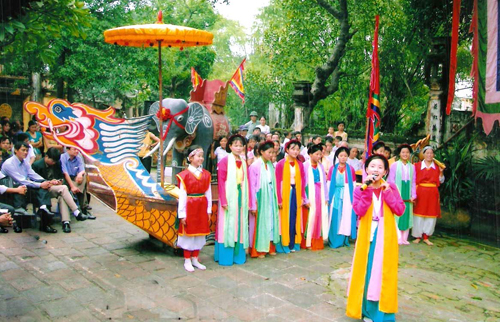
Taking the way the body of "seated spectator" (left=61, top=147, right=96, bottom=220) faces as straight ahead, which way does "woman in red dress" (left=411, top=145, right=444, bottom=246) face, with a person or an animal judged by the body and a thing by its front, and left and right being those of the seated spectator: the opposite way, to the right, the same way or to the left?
to the right

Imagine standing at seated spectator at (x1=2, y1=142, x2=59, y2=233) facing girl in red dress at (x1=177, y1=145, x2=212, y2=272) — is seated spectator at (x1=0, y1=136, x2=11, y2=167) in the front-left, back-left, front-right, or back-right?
back-left

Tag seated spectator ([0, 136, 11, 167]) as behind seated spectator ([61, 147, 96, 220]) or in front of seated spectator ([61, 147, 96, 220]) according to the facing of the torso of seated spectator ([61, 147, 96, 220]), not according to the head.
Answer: behind

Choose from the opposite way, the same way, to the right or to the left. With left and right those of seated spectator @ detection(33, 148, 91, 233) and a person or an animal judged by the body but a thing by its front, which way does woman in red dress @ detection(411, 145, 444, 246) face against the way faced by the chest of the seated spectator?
to the right

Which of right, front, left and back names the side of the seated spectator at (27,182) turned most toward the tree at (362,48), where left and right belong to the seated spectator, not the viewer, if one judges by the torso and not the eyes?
left

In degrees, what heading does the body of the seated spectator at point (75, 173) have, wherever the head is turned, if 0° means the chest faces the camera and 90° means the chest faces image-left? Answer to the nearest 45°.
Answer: approximately 315°

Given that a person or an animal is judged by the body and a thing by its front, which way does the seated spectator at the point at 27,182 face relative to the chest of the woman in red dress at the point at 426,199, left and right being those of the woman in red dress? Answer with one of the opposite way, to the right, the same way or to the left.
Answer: to the left

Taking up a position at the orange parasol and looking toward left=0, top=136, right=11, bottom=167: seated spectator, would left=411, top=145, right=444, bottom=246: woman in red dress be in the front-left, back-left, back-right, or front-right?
back-right

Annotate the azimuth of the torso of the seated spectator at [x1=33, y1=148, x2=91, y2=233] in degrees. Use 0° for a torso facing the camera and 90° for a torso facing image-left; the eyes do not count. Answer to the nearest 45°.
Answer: approximately 315°

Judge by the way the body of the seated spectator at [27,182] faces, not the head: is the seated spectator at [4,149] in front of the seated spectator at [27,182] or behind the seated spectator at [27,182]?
behind

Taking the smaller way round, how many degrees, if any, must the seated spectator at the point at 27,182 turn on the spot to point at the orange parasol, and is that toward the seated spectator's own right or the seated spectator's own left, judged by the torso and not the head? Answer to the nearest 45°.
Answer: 0° — they already face it
